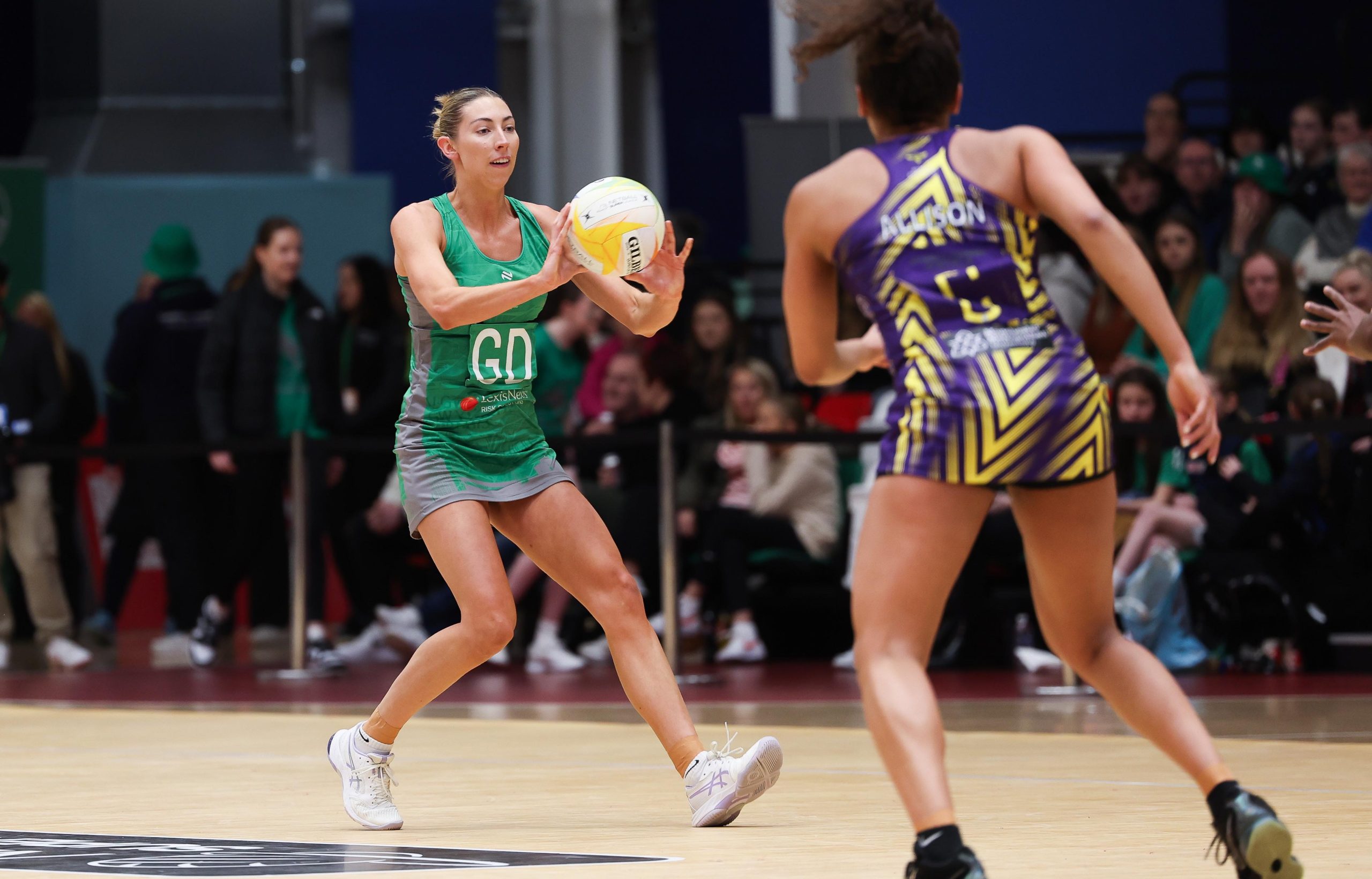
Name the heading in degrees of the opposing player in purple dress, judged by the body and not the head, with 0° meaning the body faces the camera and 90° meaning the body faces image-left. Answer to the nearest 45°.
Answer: approximately 180°

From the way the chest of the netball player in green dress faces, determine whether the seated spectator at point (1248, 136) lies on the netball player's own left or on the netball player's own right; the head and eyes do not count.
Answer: on the netball player's own left

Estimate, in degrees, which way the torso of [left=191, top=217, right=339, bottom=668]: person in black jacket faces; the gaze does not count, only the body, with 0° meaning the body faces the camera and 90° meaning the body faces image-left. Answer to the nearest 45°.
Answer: approximately 315°

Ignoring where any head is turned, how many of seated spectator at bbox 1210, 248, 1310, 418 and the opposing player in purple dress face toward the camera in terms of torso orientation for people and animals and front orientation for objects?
1

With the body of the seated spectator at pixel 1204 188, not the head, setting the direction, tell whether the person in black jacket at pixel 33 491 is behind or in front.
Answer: in front

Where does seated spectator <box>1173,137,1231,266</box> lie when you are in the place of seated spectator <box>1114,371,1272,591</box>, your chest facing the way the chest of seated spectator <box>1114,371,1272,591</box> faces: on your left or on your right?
on your right

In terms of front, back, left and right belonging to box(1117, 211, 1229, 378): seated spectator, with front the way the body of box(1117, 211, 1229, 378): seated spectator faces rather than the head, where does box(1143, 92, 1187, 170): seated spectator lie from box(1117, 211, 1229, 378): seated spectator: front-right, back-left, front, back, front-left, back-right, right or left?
back-right

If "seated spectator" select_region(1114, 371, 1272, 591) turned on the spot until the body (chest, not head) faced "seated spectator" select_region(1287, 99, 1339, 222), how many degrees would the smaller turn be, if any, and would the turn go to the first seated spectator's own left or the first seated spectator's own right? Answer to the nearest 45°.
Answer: approximately 135° to the first seated spectator's own right
